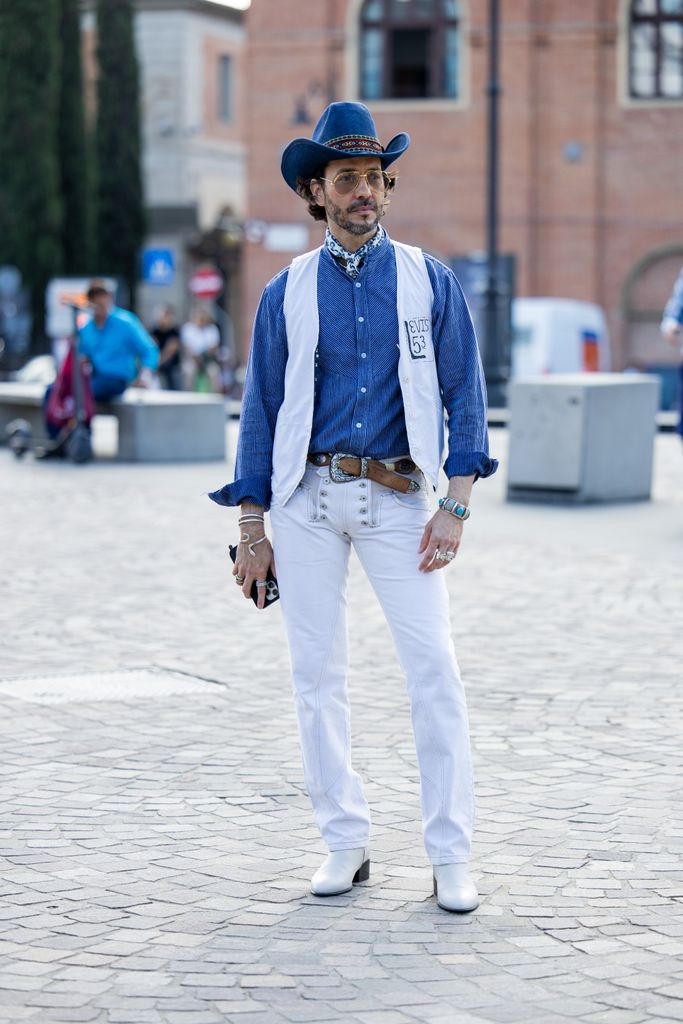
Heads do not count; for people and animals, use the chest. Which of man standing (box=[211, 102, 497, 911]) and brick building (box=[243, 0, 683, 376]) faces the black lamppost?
the brick building

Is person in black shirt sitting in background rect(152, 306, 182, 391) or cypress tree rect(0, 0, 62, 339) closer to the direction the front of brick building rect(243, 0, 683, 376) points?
the person in black shirt sitting in background

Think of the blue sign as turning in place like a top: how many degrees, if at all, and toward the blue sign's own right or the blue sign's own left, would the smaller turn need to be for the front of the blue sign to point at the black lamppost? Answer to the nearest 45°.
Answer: approximately 45° to the blue sign's own left

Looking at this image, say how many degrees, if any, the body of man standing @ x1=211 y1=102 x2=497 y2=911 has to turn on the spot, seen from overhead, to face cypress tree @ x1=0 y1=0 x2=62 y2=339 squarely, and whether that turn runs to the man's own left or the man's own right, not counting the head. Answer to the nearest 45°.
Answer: approximately 180°

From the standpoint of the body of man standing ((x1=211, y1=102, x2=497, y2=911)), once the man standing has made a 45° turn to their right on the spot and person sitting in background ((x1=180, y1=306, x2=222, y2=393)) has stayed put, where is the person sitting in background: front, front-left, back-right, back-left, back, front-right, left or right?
back-right

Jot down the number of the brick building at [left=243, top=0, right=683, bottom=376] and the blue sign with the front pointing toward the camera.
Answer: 2

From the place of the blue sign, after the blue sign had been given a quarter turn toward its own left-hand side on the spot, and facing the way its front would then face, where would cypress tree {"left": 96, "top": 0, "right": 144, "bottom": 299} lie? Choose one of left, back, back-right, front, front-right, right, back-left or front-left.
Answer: left

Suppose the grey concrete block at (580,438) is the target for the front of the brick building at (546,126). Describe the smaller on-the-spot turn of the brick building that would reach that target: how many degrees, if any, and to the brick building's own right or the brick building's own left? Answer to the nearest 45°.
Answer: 0° — it already faces it

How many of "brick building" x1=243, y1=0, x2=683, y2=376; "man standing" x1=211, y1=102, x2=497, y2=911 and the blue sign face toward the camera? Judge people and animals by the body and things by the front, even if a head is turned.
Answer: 3

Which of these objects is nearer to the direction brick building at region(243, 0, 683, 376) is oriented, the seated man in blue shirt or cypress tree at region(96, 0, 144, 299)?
the seated man in blue shirt

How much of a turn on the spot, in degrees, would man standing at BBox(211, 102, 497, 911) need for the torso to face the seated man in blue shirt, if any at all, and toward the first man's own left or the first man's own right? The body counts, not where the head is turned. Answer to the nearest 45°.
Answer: approximately 180°

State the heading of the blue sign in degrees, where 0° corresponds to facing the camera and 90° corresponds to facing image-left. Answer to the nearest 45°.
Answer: approximately 0°

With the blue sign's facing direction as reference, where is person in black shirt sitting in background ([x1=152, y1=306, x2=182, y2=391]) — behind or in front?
in front
